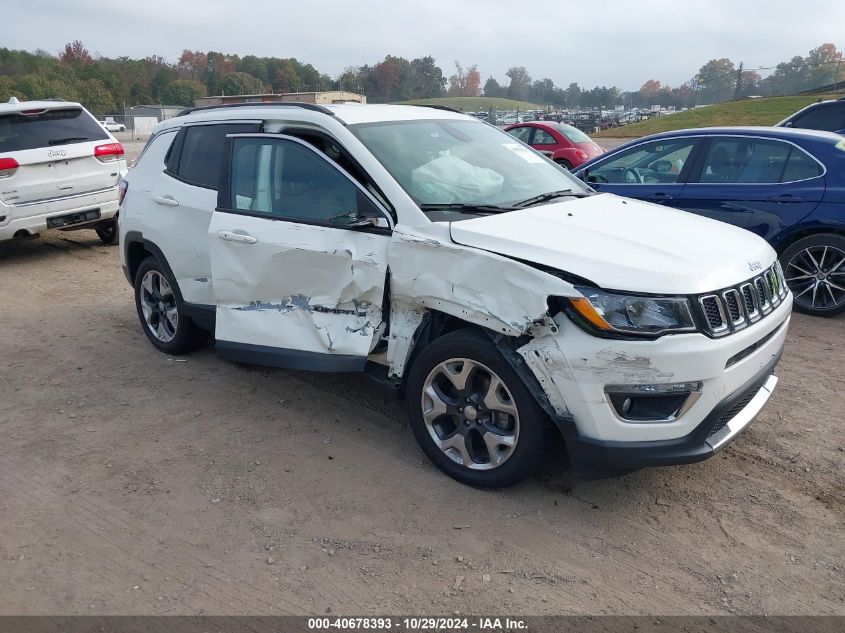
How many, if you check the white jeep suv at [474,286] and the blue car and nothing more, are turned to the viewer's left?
1

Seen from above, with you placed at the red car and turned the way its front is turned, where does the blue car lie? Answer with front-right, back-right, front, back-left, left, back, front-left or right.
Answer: back-left

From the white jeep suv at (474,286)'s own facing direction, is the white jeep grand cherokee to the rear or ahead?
to the rear

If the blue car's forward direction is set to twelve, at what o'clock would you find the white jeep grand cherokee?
The white jeep grand cherokee is roughly at 12 o'clock from the blue car.

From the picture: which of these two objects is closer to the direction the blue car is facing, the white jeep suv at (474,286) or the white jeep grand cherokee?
the white jeep grand cherokee

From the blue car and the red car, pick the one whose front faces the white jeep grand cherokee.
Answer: the blue car

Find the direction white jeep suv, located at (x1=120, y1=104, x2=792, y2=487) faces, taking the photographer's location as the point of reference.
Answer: facing the viewer and to the right of the viewer

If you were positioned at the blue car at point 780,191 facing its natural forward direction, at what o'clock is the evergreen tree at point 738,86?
The evergreen tree is roughly at 3 o'clock from the blue car.

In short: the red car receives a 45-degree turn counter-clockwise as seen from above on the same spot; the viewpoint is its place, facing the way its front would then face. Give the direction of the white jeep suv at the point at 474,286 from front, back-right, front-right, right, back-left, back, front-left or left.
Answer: left

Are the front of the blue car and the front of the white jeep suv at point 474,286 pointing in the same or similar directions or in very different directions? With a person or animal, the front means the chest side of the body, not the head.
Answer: very different directions

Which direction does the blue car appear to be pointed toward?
to the viewer's left

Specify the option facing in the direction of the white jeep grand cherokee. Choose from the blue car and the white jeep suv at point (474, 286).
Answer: the blue car
